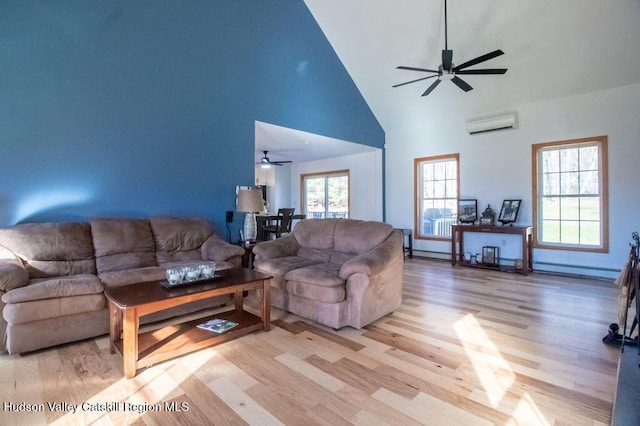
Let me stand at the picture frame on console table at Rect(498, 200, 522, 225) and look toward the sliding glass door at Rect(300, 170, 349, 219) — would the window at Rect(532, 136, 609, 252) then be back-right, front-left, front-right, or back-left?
back-right

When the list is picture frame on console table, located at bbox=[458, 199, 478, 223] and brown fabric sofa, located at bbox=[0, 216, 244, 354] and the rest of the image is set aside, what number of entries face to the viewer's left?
0

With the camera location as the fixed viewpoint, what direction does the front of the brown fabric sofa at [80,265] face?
facing the viewer and to the right of the viewer

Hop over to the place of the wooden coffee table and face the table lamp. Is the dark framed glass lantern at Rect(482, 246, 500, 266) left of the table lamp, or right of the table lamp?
right

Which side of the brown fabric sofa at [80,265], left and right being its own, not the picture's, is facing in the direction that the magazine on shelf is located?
front

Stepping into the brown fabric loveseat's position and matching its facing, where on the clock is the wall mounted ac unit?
The wall mounted ac unit is roughly at 6 o'clock from the brown fabric loveseat.

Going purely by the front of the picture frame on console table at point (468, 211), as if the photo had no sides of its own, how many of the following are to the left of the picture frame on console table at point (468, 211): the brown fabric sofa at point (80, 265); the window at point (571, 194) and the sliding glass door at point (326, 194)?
1

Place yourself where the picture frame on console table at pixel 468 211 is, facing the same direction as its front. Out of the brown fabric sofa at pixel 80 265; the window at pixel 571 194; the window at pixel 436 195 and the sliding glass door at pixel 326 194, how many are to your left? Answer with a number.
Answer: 1

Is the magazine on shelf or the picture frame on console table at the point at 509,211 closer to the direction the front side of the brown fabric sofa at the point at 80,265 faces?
the magazine on shelf

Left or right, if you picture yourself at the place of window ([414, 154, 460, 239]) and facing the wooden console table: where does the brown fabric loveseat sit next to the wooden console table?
right

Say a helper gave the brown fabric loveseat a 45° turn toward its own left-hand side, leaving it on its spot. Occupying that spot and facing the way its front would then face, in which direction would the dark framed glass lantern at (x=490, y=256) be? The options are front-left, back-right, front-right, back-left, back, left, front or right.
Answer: back-left

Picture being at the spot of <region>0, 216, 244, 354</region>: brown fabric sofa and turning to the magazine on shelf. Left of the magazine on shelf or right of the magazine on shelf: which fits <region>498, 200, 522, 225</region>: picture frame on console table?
left

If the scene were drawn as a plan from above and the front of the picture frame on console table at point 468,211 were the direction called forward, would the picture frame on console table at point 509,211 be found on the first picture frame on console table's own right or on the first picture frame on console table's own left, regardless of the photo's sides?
on the first picture frame on console table's own left

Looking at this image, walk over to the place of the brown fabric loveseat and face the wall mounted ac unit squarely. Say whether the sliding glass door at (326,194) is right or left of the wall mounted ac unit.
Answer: left

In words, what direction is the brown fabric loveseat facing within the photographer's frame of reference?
facing the viewer and to the left of the viewer
